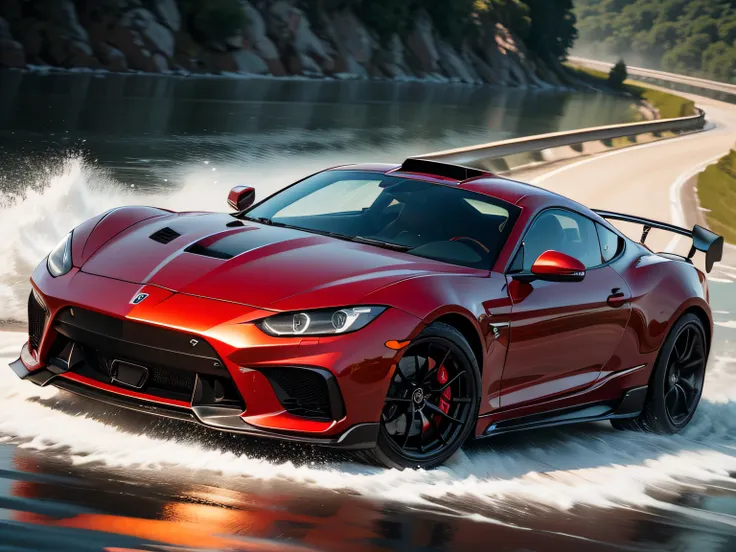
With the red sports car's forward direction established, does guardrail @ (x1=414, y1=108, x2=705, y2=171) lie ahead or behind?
behind

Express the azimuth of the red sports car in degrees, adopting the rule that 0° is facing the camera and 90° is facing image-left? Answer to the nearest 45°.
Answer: approximately 45°
